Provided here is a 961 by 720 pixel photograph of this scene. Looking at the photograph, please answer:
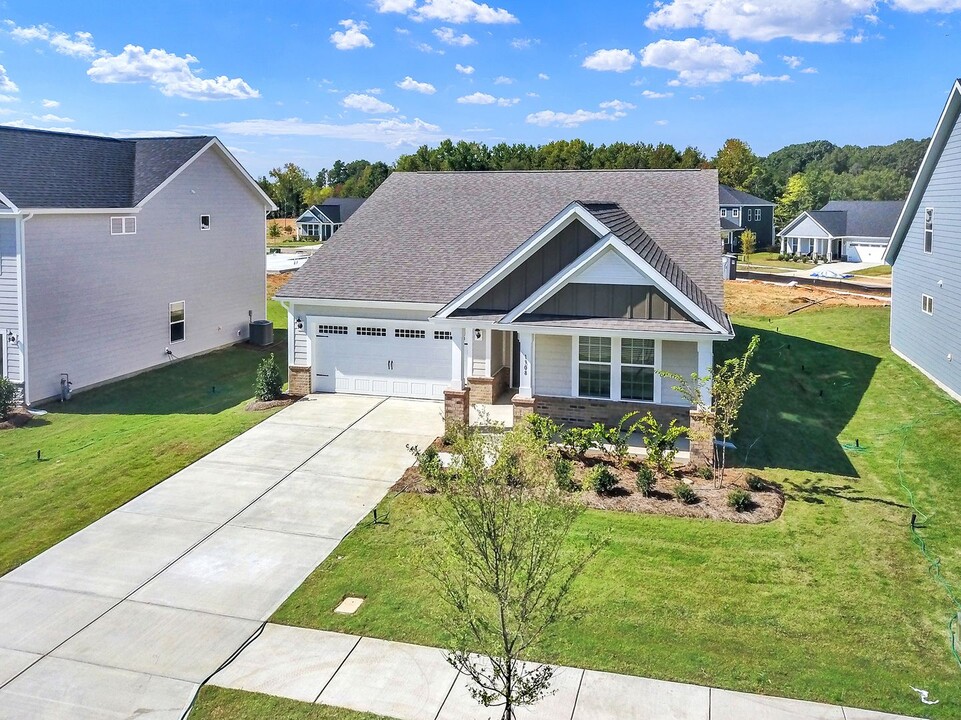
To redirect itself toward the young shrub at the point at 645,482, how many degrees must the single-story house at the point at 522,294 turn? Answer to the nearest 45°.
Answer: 0° — it already faces it

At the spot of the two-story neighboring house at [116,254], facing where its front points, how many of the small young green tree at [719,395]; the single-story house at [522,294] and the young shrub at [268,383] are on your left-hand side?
3

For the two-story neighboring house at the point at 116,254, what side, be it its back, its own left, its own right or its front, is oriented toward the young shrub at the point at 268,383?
left

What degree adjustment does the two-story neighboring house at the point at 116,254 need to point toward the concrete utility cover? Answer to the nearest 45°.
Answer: approximately 45° to its left

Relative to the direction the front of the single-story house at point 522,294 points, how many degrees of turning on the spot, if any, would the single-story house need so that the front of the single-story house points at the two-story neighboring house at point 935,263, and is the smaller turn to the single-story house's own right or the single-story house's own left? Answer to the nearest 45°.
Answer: approximately 90° to the single-story house's own left

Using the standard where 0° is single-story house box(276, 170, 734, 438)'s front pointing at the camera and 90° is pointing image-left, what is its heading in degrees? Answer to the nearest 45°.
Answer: approximately 0°

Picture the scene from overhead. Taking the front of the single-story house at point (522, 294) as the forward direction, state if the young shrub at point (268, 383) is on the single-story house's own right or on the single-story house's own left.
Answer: on the single-story house's own right

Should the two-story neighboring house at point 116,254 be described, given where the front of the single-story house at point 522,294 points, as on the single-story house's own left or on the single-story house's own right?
on the single-story house's own right

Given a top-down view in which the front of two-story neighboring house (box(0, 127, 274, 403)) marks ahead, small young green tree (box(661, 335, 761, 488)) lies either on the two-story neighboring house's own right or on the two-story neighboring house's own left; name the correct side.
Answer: on the two-story neighboring house's own left

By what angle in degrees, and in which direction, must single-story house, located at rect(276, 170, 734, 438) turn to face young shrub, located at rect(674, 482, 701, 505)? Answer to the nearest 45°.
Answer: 0° — it already faces it

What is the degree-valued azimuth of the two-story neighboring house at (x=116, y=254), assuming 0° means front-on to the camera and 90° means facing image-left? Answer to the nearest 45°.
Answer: approximately 45°

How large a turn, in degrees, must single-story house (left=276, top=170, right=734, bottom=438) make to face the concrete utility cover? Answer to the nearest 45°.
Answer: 0° — it already faces it

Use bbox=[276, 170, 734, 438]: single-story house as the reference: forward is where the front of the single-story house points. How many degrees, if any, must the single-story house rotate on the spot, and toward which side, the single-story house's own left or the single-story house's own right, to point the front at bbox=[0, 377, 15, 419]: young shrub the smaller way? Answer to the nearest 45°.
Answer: approximately 90° to the single-story house's own right
